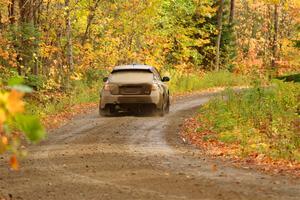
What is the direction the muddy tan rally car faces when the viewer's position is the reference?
facing away from the viewer
